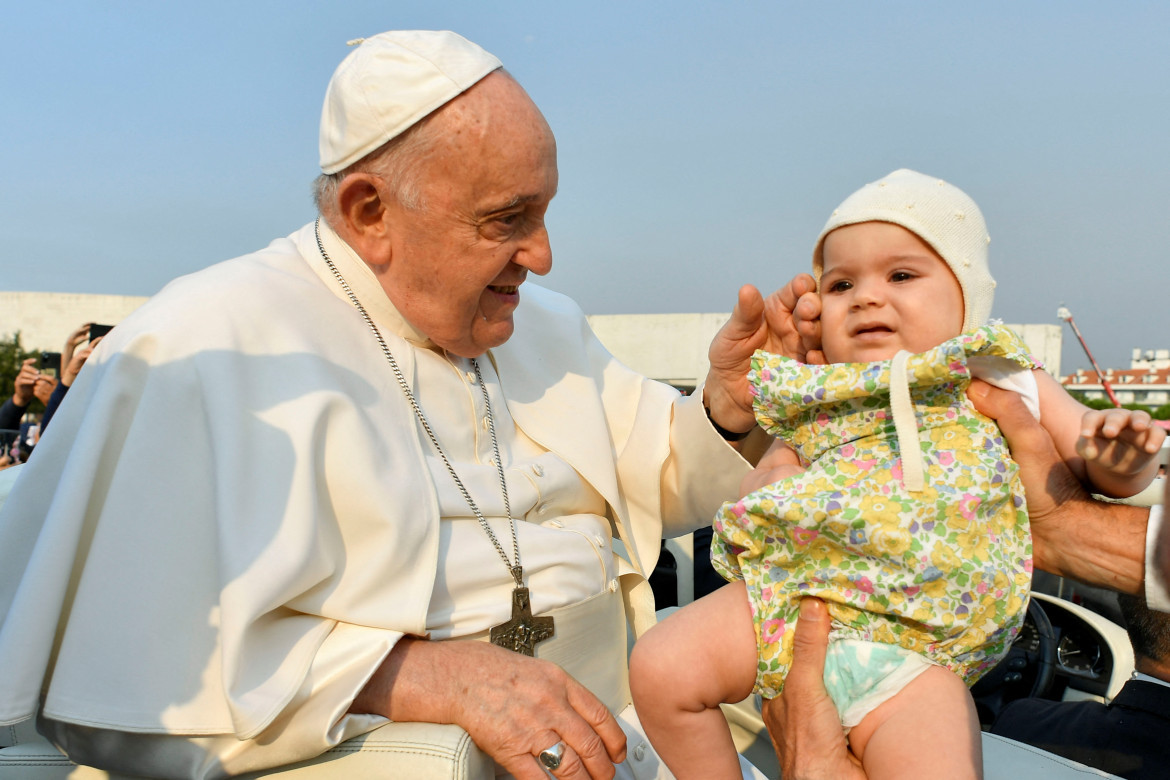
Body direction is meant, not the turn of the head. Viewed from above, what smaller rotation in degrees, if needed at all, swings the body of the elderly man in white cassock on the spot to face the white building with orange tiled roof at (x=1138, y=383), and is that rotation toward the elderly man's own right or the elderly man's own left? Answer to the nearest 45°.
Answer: approximately 90° to the elderly man's own left

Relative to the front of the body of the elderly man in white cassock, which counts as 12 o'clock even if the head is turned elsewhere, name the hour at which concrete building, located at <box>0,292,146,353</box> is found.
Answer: The concrete building is roughly at 7 o'clock from the elderly man in white cassock.

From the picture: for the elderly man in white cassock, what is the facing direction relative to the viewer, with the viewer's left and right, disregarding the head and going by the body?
facing the viewer and to the right of the viewer

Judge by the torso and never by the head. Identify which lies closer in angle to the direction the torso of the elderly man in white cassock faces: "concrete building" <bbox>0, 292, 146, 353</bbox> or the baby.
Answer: the baby

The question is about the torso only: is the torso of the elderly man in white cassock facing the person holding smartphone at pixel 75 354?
no

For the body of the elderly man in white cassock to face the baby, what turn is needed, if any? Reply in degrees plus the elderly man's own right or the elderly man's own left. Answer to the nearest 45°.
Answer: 0° — they already face them

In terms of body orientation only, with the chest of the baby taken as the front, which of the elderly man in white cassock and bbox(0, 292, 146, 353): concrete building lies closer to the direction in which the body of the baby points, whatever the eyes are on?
the elderly man in white cassock

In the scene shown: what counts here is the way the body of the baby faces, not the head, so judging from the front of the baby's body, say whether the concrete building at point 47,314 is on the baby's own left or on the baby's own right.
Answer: on the baby's own right

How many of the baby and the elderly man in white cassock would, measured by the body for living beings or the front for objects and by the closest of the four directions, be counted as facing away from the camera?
0

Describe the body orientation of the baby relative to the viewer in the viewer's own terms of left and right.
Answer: facing the viewer and to the left of the viewer

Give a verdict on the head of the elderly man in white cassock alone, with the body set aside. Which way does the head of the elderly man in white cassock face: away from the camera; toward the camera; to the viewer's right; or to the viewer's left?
to the viewer's right

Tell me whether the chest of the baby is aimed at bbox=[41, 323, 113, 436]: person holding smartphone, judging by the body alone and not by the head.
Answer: no

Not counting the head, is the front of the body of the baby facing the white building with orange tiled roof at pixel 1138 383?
no
